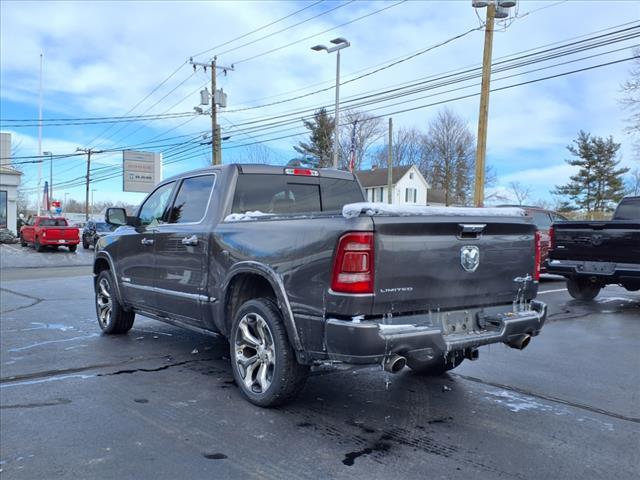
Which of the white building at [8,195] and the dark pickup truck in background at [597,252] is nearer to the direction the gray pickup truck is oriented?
the white building

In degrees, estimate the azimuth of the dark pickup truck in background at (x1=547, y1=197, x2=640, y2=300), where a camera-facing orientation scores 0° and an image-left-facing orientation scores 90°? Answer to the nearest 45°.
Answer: approximately 225°

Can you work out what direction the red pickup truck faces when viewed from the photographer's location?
facing away from the viewer and to the left of the viewer

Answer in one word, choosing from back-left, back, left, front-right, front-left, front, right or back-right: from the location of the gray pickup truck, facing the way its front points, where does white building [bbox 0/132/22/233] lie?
front

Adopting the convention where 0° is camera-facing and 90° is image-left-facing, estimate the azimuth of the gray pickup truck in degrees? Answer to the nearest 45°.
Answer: approximately 135°

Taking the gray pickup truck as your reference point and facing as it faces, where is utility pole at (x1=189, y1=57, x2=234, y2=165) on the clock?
The utility pole is roughly at 1 o'clock from the gray pickup truck.

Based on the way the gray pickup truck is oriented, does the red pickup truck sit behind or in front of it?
in front

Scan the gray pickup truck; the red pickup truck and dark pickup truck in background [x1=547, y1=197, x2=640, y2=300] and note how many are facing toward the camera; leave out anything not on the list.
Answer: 0

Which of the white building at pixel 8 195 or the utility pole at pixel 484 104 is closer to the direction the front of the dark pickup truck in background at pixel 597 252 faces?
the utility pole

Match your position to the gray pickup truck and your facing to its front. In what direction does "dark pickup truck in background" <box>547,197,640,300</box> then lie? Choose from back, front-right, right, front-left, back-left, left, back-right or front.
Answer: right
